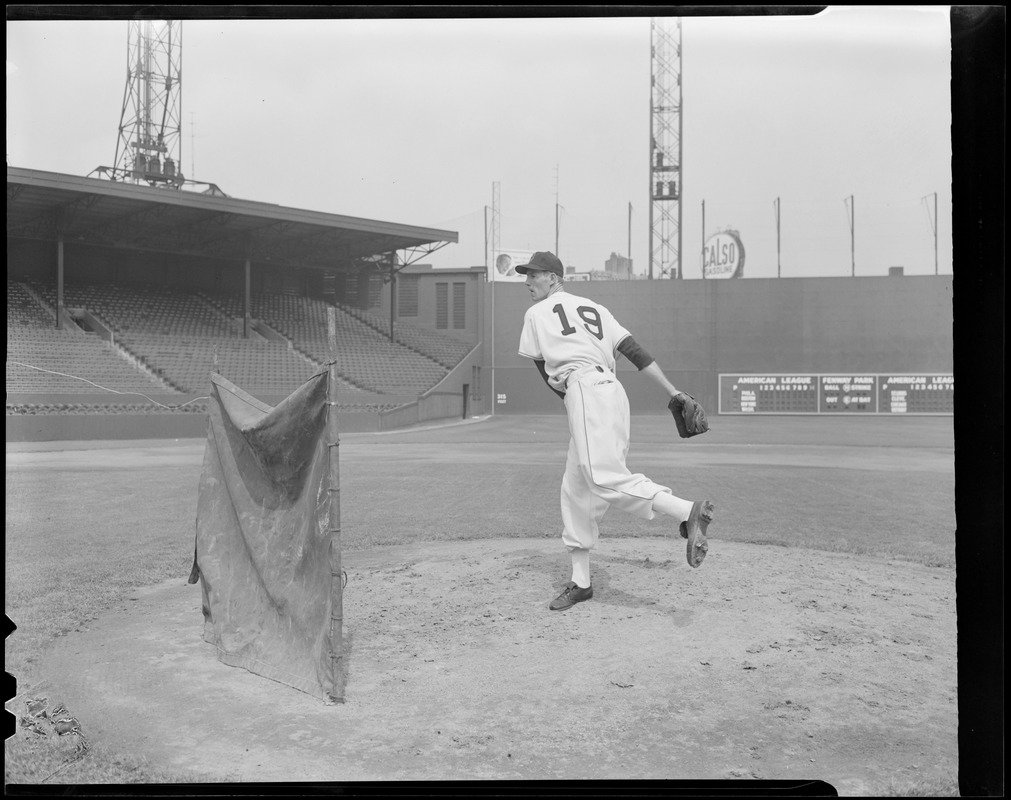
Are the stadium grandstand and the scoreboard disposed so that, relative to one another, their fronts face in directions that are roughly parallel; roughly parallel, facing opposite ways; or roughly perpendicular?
roughly perpendicular

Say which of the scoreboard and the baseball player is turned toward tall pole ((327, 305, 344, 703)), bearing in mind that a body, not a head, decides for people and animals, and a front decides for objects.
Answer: the scoreboard

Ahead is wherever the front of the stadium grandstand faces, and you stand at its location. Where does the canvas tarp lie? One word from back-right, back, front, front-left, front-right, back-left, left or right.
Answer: front-right

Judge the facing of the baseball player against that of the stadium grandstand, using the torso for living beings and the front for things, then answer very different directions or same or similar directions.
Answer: very different directions

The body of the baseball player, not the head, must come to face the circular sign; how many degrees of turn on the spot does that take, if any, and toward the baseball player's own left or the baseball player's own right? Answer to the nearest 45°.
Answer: approximately 45° to the baseball player's own right

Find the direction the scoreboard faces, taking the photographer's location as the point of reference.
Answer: facing the viewer

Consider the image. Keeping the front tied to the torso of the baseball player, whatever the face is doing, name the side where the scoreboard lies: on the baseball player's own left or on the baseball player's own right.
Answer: on the baseball player's own right

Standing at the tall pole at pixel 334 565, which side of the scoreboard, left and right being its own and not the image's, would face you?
front

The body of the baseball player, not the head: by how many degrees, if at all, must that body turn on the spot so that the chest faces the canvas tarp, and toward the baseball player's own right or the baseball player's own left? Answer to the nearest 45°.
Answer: approximately 90° to the baseball player's own left

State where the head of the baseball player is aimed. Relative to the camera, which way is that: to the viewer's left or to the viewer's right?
to the viewer's left

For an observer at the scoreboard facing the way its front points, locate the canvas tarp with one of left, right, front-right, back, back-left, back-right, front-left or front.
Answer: front

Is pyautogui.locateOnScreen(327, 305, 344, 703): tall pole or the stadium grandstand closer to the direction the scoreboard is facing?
the tall pole

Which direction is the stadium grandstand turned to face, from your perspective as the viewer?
facing the viewer and to the right of the viewer

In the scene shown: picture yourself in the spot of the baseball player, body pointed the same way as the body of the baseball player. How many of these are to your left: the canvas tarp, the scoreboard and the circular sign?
1

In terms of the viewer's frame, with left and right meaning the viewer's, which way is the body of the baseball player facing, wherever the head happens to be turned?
facing away from the viewer and to the left of the viewer
